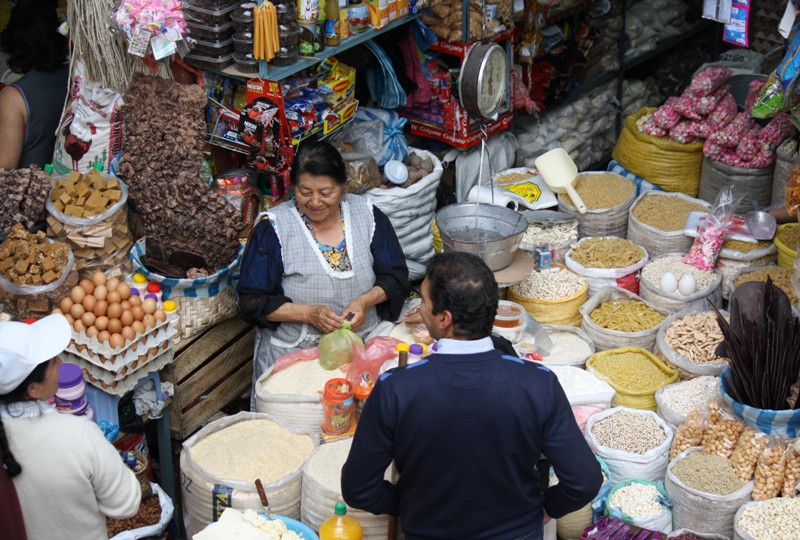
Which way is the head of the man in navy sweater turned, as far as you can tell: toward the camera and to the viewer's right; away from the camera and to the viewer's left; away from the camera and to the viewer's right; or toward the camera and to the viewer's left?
away from the camera and to the viewer's left

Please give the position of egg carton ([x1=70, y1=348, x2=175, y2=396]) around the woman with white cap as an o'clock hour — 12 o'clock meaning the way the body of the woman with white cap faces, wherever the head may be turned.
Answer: The egg carton is roughly at 11 o'clock from the woman with white cap.

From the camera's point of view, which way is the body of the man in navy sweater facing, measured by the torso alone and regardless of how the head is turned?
away from the camera

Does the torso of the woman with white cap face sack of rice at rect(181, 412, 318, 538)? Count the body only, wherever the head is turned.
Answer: yes

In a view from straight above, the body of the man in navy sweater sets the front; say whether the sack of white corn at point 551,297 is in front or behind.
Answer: in front

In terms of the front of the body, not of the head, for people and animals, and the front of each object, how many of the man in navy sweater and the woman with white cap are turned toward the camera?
0

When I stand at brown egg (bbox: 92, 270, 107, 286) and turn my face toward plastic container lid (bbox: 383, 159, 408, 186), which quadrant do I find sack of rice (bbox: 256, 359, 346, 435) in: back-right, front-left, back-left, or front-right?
front-right

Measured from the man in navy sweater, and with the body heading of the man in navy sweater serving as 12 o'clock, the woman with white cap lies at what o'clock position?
The woman with white cap is roughly at 9 o'clock from the man in navy sweater.

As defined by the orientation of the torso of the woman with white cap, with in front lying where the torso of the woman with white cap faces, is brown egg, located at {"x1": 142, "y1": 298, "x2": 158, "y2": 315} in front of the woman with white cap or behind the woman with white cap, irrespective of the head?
in front

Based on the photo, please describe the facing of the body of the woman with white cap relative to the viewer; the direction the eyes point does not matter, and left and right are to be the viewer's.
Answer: facing away from the viewer and to the right of the viewer

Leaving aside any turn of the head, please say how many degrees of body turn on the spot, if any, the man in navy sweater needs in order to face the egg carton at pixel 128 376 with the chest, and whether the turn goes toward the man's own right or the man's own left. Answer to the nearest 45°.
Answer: approximately 45° to the man's own left

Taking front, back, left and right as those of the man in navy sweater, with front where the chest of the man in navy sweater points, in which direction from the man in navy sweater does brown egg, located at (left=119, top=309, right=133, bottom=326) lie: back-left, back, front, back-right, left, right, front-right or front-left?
front-left

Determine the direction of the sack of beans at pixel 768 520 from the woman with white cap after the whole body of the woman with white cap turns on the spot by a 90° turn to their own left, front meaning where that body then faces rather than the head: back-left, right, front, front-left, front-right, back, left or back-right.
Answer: back-right
